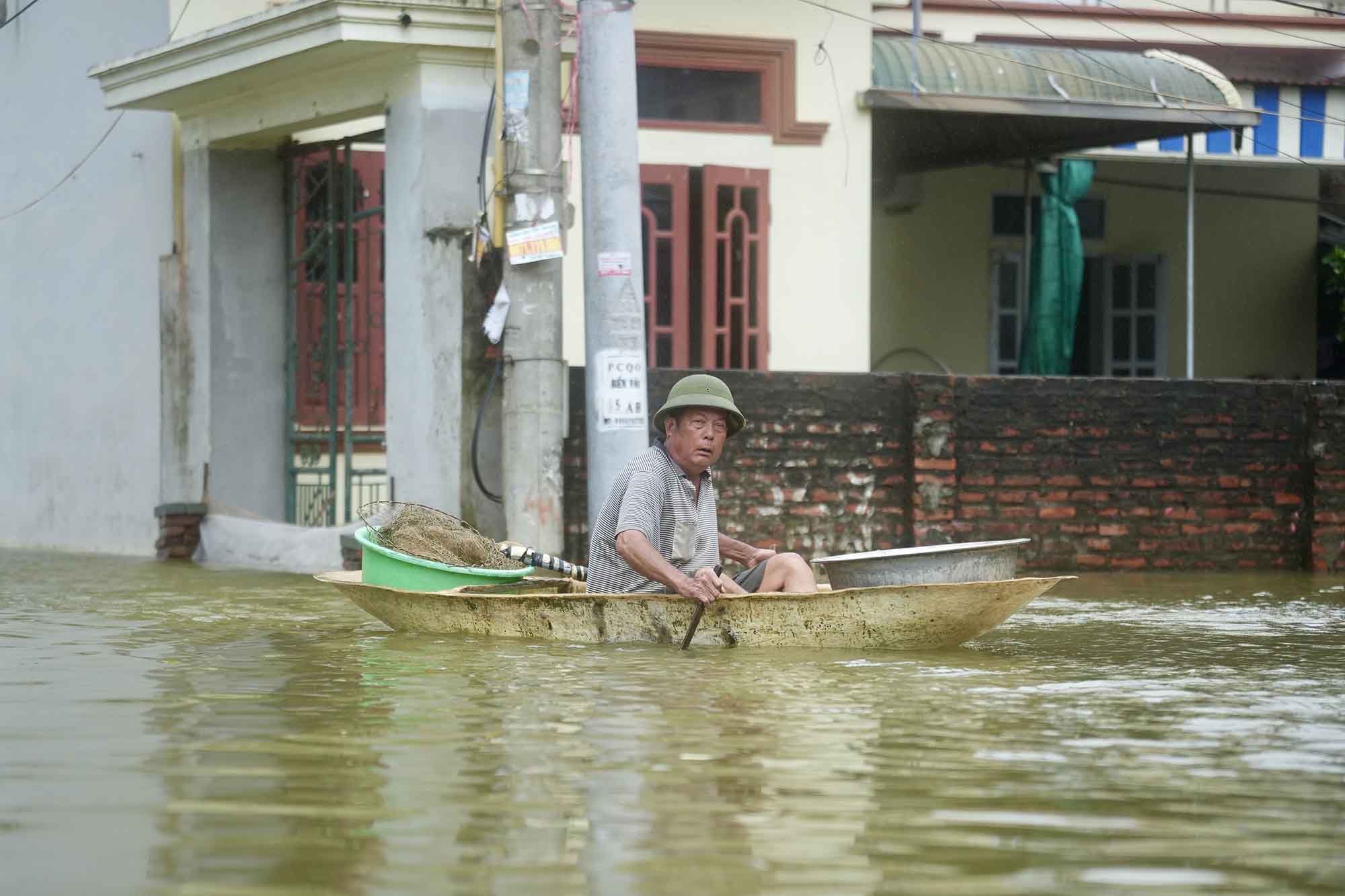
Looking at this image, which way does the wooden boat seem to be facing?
to the viewer's right

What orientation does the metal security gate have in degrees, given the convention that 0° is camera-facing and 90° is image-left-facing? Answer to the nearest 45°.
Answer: approximately 0°

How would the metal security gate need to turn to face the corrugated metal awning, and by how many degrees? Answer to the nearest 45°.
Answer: approximately 90° to its left

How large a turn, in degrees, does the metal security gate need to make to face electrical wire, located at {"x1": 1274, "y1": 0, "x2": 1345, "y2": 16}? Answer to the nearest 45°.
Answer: approximately 90° to its left

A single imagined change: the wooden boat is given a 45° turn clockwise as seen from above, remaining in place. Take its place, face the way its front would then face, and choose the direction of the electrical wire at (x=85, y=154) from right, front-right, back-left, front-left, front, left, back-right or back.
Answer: back

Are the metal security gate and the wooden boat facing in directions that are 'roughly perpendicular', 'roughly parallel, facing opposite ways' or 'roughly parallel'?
roughly perpendicular

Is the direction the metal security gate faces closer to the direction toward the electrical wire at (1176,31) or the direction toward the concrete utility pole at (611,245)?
the concrete utility pole

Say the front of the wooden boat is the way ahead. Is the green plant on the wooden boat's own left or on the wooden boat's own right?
on the wooden boat's own left

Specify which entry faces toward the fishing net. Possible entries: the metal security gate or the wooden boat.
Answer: the metal security gate

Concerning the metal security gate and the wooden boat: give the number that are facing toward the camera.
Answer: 1

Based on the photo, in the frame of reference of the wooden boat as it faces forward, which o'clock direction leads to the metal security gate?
The metal security gate is roughly at 8 o'clock from the wooden boat.

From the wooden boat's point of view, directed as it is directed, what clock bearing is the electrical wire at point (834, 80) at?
The electrical wire is roughly at 9 o'clock from the wooden boat.

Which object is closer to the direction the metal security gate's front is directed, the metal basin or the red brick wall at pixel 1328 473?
the metal basin
